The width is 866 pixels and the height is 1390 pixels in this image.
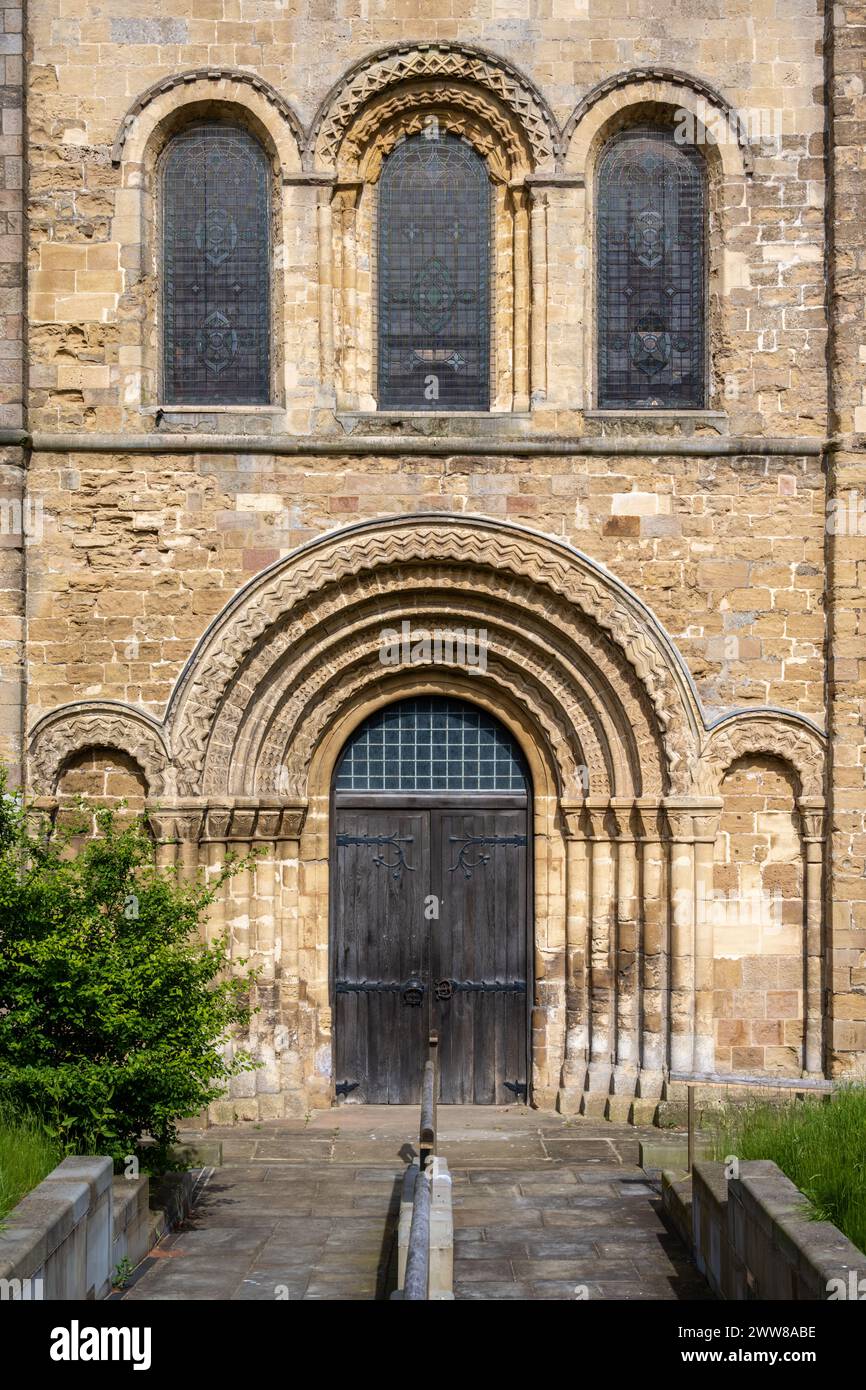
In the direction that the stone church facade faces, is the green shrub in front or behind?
in front

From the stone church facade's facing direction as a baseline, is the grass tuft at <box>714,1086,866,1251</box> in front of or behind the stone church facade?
in front

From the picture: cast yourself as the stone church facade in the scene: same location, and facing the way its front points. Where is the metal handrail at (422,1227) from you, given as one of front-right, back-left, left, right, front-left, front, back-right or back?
front

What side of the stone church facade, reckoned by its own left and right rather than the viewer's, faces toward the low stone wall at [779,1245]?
front

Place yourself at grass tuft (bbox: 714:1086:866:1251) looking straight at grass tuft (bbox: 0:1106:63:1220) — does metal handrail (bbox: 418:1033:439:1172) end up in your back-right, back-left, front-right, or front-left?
front-right

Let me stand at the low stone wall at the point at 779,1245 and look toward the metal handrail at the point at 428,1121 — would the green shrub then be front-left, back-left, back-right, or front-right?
front-left

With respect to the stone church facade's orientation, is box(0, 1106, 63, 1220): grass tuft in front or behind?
in front

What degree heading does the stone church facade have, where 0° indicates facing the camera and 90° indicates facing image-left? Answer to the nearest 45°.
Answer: approximately 0°
